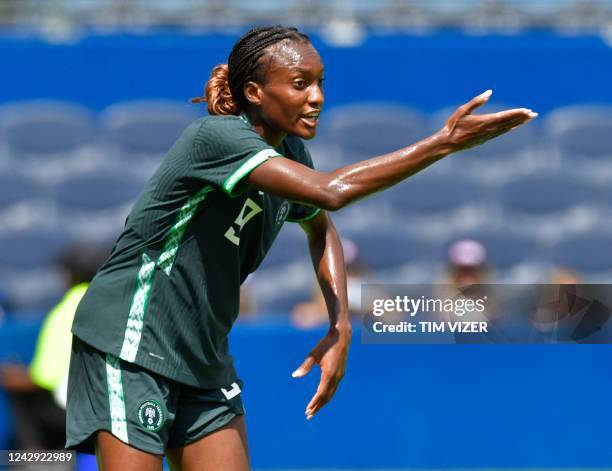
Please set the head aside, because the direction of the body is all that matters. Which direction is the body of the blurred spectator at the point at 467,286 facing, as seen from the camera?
toward the camera

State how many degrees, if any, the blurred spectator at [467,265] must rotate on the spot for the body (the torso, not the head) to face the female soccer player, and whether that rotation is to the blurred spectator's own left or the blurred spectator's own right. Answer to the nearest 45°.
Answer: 0° — they already face them

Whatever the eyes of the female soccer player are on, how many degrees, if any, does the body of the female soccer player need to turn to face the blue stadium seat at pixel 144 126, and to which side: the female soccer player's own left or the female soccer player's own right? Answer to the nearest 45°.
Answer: approximately 135° to the female soccer player's own left

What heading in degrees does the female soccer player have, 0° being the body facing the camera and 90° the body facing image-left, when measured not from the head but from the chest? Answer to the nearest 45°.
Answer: approximately 315°

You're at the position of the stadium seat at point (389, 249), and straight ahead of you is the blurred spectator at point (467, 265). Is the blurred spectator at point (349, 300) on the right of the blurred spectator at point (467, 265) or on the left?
right

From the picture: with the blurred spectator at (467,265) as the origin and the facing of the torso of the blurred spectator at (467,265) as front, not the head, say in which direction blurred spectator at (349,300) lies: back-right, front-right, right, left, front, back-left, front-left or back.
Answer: right

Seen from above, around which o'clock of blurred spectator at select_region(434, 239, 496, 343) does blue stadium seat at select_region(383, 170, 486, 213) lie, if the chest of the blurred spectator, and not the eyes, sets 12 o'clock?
The blue stadium seat is roughly at 6 o'clock from the blurred spectator.

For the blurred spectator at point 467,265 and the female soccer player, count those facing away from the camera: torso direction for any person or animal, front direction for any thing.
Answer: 0

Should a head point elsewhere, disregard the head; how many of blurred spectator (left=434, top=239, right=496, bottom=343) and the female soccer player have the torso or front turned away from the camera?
0

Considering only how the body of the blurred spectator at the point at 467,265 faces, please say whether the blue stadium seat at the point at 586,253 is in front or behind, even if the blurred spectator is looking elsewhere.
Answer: behind

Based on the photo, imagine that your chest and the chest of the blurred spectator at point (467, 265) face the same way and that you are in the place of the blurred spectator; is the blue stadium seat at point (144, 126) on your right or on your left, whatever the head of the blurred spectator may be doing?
on your right

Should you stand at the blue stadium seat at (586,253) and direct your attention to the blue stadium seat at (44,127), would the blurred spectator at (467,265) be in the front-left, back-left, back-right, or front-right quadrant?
front-left
